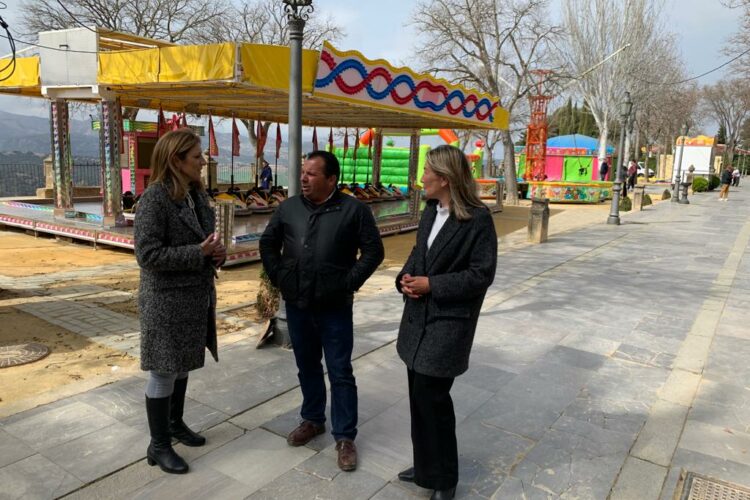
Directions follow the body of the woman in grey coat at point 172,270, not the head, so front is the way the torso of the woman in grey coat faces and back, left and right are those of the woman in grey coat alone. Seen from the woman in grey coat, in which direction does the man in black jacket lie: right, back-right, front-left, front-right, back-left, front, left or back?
front

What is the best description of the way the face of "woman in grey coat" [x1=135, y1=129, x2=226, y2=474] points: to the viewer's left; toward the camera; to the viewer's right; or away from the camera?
to the viewer's right

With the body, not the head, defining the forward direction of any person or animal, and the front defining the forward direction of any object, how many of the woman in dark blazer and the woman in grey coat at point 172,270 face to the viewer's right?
1

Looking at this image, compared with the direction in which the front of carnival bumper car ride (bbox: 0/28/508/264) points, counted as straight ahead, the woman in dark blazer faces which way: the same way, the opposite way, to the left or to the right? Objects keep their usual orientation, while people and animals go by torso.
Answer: to the right

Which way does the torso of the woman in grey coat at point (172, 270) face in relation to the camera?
to the viewer's right

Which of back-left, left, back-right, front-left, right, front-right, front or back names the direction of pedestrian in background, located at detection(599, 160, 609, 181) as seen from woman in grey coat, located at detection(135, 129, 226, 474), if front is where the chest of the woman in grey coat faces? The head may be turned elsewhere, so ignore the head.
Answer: front-left

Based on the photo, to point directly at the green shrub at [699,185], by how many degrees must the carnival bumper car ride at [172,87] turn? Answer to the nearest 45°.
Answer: approximately 90° to its left

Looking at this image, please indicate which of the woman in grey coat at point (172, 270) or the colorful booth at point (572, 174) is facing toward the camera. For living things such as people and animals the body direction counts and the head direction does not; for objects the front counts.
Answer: the colorful booth

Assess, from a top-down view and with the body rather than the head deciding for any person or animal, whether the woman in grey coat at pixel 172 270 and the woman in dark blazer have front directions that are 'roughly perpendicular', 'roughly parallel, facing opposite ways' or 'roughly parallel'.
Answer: roughly parallel, facing opposite ways

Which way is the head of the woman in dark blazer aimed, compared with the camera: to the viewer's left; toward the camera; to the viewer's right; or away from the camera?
to the viewer's left

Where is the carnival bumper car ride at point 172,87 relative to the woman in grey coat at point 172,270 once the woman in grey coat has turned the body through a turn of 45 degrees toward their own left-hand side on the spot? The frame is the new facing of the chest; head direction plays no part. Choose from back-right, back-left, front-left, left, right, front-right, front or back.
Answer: front-left

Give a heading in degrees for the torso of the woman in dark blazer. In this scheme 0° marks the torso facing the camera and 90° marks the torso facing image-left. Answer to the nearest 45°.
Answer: approximately 45°

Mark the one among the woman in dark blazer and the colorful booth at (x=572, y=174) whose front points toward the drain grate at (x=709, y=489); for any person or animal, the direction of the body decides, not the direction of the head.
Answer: the colorful booth

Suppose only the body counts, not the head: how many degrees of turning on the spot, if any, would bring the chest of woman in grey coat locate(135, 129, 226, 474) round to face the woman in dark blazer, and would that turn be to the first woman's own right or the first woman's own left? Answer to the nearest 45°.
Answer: approximately 45° to the first woman's own right

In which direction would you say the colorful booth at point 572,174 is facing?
toward the camera

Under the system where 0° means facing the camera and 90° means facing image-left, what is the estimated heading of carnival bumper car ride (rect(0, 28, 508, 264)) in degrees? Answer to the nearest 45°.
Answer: approximately 315°

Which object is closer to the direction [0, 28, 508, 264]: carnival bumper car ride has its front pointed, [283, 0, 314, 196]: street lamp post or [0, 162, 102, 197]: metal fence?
the street lamp post
